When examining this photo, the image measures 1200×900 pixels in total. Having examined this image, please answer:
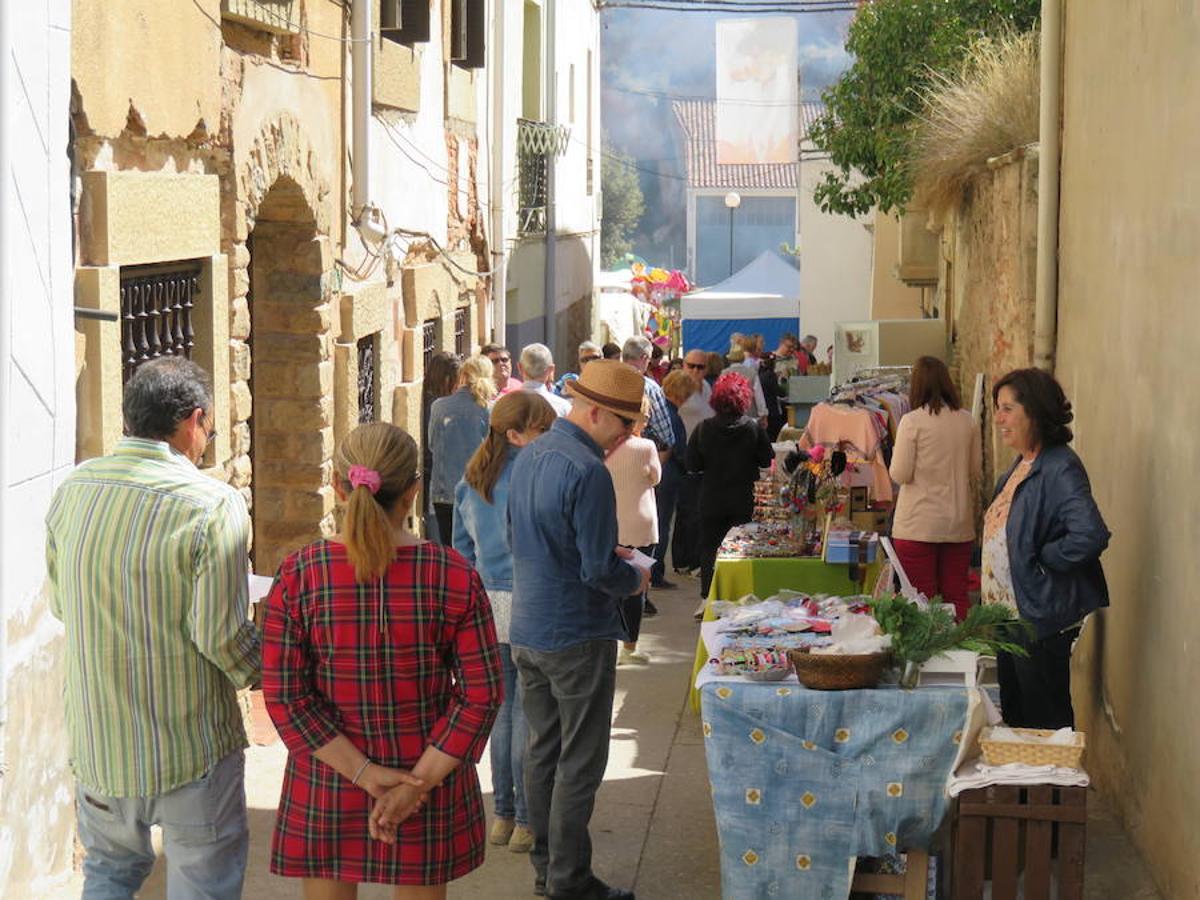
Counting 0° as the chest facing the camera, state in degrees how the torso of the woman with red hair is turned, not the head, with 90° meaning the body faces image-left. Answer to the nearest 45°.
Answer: approximately 180°

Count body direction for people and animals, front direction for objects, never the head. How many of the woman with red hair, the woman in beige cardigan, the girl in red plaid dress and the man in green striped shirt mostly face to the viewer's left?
0

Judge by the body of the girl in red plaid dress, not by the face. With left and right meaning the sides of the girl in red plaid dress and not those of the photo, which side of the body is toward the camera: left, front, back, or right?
back

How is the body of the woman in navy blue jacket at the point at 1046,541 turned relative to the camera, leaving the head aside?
to the viewer's left

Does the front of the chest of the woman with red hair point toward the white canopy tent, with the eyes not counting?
yes

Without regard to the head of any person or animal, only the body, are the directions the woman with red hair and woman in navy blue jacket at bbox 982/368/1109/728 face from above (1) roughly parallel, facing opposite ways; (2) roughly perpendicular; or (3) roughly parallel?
roughly perpendicular

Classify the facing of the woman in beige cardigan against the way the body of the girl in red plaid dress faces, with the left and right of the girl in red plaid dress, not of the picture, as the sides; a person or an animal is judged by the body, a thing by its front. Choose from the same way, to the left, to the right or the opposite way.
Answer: the same way

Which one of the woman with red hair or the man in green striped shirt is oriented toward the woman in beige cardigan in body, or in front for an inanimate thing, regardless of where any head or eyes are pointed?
the man in green striped shirt

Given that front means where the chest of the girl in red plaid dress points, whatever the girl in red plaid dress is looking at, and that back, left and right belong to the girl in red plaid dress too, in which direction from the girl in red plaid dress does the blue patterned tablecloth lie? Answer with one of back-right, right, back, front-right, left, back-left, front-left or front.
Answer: front-right

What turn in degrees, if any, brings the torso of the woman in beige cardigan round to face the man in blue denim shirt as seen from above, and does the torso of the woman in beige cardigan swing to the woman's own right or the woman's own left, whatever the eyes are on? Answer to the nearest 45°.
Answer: approximately 180°

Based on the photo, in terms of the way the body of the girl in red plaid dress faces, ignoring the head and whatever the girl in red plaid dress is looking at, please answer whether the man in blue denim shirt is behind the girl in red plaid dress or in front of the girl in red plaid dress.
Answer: in front

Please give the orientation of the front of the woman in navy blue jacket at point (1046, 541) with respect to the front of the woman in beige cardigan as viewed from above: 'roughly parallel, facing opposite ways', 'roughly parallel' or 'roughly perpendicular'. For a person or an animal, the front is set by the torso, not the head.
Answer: roughly perpendicular

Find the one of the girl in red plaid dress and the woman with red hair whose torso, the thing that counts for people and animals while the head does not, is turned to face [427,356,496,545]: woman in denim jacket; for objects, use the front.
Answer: the girl in red plaid dress

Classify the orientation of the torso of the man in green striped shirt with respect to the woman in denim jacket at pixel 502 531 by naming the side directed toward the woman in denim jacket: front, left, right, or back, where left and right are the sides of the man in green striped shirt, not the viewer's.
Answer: front

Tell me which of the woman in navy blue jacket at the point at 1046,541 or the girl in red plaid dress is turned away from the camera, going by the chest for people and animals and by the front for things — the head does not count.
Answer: the girl in red plaid dress

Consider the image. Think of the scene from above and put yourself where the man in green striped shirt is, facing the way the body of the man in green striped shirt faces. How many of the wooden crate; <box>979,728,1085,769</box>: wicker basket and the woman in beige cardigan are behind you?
0

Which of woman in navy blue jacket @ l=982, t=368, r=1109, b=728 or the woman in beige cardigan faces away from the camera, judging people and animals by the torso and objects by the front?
the woman in beige cardigan

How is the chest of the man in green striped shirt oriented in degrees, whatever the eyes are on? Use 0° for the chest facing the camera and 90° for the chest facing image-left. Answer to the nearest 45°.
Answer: approximately 225°

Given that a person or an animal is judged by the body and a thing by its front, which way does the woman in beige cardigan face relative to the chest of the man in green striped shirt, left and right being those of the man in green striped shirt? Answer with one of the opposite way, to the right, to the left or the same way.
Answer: the same way

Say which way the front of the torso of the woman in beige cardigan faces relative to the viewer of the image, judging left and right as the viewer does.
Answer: facing away from the viewer
